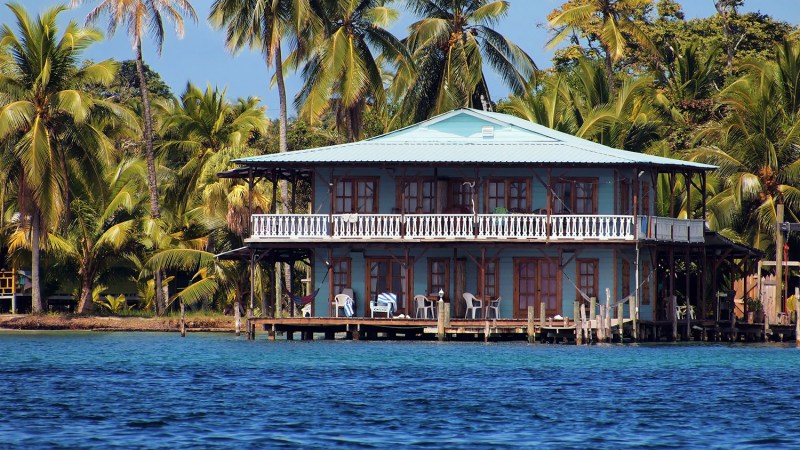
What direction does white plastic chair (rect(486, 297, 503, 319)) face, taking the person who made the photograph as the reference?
facing the viewer and to the left of the viewer

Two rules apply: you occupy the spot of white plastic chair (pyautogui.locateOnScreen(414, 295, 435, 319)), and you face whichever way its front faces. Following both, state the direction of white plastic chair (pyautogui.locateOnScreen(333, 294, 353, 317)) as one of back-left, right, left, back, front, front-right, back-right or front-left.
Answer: back-right

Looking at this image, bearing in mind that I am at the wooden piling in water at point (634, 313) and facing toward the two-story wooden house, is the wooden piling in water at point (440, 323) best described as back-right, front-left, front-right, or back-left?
front-left

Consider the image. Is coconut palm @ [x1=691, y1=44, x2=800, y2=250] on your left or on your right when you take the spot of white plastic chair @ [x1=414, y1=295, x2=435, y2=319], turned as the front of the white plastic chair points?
on your left

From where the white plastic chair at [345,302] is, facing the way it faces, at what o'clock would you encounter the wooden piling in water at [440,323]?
The wooden piling in water is roughly at 10 o'clock from the white plastic chair.

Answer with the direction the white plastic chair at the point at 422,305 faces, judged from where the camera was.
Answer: facing the viewer and to the right of the viewer

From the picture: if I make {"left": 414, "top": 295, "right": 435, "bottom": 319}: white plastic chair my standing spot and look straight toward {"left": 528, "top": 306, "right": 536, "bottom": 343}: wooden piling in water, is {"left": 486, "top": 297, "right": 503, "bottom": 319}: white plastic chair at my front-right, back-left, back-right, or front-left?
front-left

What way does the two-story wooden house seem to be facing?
toward the camera

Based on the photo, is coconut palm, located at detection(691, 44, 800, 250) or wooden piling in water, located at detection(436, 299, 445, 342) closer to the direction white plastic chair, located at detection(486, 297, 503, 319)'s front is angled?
the wooden piling in water

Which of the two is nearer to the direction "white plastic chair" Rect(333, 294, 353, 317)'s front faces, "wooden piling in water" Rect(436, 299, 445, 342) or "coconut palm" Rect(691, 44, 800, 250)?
the wooden piling in water

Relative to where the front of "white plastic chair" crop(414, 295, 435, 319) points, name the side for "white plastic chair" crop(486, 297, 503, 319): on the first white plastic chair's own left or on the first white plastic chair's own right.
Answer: on the first white plastic chair's own left

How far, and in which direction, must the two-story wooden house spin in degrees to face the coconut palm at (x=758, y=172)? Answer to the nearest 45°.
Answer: approximately 135° to its left

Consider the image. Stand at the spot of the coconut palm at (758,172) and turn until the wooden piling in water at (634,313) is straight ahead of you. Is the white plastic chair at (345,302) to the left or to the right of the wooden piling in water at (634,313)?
right

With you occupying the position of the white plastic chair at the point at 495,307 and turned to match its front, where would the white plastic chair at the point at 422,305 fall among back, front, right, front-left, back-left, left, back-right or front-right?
front-right

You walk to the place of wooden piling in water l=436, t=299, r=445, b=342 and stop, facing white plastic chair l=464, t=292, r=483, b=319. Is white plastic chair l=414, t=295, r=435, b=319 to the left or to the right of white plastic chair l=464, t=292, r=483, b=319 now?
left

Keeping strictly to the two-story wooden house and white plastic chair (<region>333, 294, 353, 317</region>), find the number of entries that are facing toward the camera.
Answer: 2

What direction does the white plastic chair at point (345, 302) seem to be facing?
toward the camera
